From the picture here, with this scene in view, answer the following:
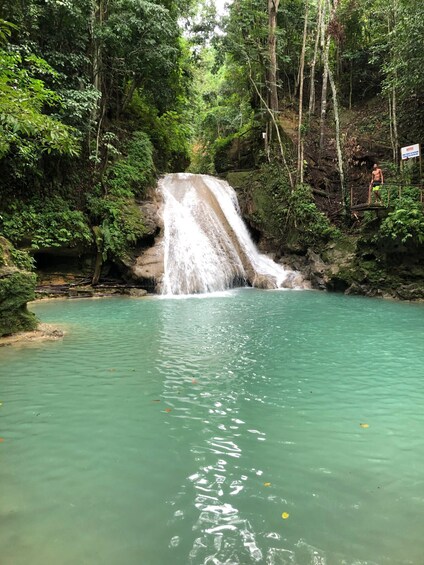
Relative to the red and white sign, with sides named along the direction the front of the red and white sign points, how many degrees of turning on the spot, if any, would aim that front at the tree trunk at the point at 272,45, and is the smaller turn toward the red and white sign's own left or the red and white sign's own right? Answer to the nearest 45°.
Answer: approximately 135° to the red and white sign's own right

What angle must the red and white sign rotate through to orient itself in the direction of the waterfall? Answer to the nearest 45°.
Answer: approximately 90° to its right

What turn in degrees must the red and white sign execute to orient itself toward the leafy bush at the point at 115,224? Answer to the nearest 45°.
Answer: approximately 90° to its right

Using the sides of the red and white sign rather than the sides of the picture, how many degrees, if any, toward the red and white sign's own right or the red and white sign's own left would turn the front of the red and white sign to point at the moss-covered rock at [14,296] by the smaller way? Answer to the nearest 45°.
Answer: approximately 45° to the red and white sign's own right

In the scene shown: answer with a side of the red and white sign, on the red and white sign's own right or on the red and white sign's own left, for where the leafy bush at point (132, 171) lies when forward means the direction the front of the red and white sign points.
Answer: on the red and white sign's own right

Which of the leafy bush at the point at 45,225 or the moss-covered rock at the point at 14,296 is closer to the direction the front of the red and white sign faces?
the moss-covered rock

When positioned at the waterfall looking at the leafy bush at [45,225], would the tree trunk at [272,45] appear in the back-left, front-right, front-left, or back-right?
back-right

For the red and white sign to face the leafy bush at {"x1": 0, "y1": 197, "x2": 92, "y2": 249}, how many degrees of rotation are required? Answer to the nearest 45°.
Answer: approximately 90° to its right

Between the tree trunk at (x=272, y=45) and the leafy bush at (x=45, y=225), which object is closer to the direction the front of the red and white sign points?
the leafy bush

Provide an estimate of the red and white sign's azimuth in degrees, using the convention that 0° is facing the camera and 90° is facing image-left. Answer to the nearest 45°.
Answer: approximately 0°

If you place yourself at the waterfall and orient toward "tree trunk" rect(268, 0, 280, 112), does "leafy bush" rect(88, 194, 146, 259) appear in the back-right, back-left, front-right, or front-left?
back-left
